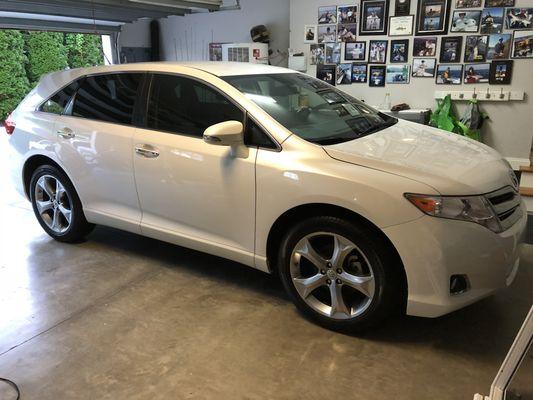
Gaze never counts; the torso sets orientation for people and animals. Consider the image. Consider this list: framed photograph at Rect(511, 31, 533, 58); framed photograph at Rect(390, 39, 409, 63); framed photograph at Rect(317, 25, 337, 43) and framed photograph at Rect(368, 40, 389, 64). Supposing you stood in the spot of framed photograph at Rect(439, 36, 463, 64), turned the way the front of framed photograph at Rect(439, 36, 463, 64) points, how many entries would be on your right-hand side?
3

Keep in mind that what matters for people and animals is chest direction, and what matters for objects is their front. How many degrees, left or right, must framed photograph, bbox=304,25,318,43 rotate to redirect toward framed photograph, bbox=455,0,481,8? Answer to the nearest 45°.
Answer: approximately 45° to its left

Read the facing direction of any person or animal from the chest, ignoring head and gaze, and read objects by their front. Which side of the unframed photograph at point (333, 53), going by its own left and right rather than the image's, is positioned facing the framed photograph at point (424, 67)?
left

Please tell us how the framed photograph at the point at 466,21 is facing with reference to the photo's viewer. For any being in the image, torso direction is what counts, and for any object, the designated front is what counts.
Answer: facing the viewer

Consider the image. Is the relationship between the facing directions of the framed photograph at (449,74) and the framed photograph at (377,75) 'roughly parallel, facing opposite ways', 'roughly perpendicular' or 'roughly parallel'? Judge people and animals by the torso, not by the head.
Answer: roughly parallel

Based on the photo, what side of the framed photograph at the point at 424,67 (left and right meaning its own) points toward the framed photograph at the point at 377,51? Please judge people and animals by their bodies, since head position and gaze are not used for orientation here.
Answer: right

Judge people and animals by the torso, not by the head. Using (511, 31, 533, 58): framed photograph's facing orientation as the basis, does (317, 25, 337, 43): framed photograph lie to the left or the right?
on its right

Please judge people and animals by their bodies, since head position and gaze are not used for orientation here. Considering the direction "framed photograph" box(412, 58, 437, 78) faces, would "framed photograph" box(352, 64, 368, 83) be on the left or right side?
on its right

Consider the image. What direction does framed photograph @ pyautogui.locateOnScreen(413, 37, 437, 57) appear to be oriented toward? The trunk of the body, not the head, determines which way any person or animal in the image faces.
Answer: toward the camera

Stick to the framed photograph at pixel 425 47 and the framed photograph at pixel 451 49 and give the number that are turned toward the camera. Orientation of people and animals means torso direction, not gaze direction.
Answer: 2

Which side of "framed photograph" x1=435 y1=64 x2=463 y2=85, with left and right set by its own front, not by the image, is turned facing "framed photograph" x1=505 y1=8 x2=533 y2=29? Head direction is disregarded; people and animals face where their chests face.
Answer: left

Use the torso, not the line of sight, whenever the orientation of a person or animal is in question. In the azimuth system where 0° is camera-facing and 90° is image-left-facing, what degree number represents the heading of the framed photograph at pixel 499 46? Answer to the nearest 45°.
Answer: approximately 0°

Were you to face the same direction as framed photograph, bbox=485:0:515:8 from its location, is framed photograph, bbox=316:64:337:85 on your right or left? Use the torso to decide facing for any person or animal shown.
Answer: on your right

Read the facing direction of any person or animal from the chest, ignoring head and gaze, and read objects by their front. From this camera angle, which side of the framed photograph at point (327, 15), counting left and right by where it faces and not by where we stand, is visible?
front
